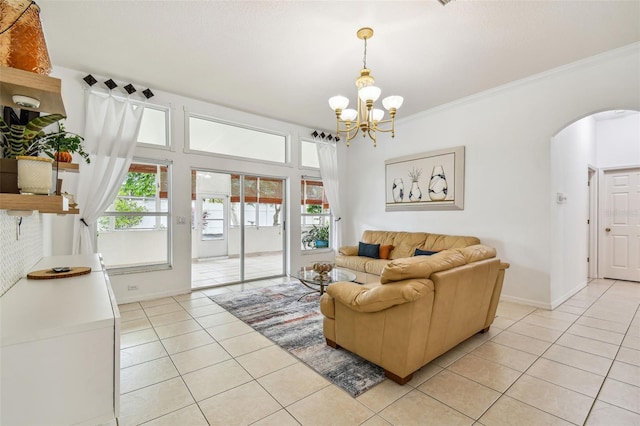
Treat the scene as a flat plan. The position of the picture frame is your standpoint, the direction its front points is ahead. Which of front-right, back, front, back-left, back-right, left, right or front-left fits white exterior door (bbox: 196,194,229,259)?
front-right

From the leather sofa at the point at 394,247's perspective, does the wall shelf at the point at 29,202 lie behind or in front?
in front

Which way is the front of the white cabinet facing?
to the viewer's right

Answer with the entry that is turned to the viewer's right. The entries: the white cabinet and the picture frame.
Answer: the white cabinet

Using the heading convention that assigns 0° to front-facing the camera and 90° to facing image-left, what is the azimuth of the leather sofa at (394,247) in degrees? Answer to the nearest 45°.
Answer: approximately 45°

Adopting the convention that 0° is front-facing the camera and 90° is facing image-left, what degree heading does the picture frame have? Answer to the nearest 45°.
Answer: approximately 45°

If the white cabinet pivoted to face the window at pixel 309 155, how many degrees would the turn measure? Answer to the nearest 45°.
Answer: approximately 45° to its left

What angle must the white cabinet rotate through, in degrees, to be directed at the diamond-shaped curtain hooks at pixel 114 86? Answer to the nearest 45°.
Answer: approximately 90° to its left

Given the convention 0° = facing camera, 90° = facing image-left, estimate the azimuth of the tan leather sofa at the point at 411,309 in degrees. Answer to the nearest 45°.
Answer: approximately 135°

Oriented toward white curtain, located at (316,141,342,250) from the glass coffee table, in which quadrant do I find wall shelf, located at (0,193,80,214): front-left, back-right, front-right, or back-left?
back-left

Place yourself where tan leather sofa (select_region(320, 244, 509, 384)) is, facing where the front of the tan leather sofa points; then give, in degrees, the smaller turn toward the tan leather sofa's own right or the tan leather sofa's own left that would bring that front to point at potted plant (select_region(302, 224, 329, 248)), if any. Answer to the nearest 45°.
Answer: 0° — it already faces it
